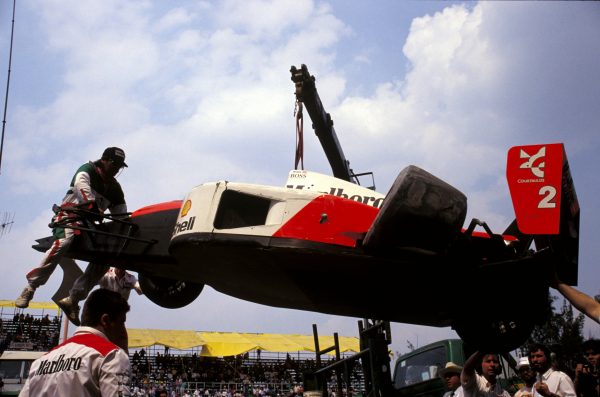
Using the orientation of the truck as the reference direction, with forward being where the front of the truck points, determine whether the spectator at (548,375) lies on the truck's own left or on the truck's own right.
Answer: on the truck's own left

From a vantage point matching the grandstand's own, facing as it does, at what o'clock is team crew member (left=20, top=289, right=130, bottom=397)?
The team crew member is roughly at 12 o'clock from the grandstand.

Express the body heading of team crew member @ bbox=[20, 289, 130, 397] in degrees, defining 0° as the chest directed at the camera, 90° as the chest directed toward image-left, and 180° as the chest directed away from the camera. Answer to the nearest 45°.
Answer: approximately 225°

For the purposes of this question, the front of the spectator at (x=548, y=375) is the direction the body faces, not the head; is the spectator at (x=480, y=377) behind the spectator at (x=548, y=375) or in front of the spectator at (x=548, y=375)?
in front

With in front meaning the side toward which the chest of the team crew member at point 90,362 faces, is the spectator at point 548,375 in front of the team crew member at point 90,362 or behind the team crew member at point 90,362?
in front

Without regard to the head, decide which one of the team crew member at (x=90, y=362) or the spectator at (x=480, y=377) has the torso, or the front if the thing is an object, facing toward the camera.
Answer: the spectator at (x=480, y=377)

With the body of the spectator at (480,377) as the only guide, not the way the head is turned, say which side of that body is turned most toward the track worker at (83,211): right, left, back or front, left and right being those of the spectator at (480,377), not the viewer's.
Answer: right

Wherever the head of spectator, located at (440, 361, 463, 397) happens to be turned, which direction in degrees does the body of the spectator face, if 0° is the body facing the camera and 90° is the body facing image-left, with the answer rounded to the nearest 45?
approximately 45°

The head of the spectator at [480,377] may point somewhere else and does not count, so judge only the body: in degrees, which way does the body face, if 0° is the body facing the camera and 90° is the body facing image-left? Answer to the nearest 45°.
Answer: approximately 0°

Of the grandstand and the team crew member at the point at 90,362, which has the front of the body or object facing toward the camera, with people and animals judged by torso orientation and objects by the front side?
the grandstand

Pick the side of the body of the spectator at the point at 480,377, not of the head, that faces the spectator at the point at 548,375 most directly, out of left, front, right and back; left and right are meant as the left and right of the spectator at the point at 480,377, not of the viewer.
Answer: left

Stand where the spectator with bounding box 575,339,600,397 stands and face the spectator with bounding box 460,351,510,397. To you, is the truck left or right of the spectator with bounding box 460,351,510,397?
right

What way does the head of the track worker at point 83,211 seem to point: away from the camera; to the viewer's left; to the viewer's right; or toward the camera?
to the viewer's right

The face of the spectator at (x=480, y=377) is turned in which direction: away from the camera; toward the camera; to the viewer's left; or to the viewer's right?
toward the camera

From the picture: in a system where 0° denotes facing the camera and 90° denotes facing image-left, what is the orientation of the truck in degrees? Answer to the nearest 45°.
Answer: approximately 45°
